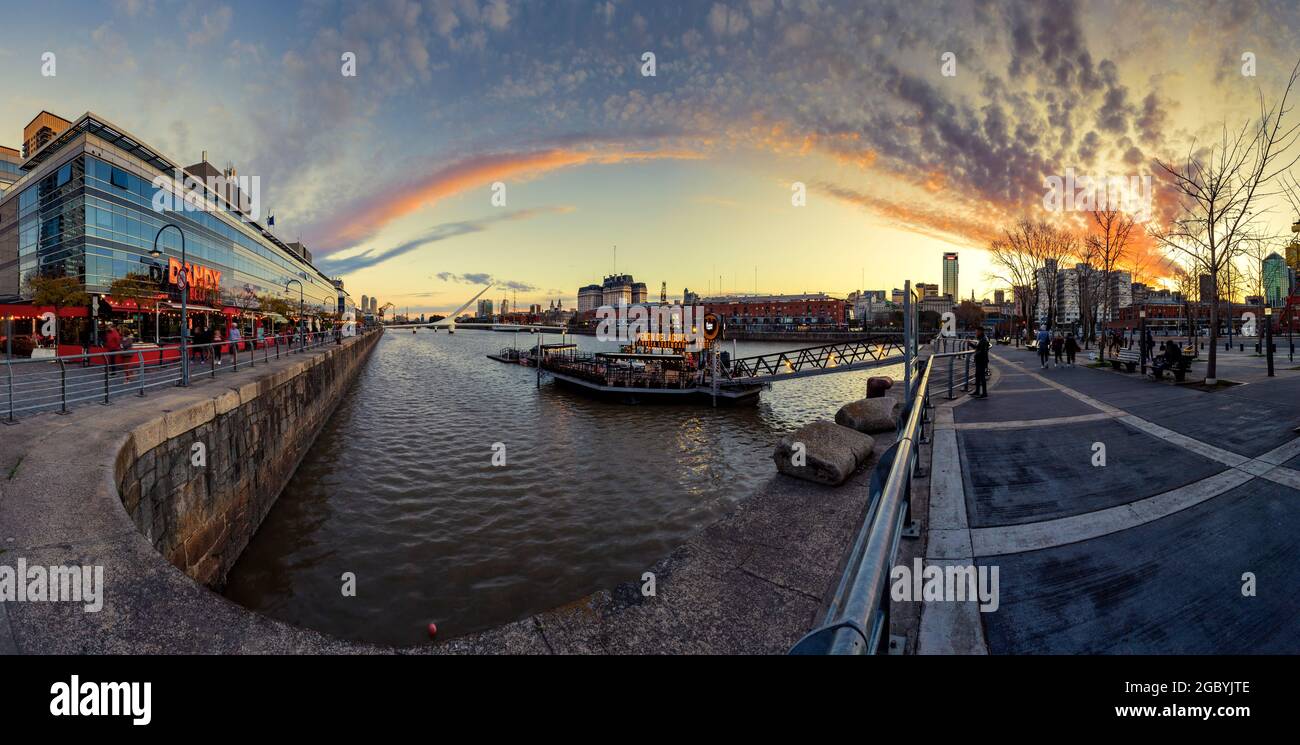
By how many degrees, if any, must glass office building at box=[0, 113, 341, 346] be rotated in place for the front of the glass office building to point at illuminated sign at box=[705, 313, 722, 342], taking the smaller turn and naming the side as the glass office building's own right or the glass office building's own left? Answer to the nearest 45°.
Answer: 0° — it already faces it

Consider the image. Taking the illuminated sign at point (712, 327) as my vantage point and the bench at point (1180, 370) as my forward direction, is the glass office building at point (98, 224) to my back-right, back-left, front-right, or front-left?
back-right

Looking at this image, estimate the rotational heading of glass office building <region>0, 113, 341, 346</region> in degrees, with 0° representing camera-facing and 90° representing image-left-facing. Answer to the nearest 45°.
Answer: approximately 315°
